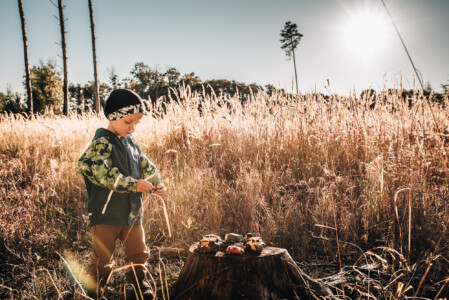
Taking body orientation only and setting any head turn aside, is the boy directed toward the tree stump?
yes

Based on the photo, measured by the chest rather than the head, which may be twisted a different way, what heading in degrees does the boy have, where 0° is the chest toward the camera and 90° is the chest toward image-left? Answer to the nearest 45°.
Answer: approximately 315°
